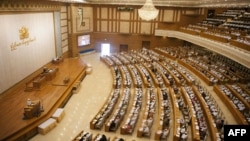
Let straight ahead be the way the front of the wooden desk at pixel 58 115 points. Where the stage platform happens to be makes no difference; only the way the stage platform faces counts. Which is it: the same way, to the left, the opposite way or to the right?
the same way

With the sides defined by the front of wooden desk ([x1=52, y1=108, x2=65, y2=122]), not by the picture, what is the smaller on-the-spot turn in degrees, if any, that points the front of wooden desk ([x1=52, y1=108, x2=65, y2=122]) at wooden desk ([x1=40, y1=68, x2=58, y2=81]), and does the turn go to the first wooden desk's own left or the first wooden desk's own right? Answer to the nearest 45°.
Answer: approximately 135° to the first wooden desk's own left

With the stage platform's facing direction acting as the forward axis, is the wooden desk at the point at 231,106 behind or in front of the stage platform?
in front

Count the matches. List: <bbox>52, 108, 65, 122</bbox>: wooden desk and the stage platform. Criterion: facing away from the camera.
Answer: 0

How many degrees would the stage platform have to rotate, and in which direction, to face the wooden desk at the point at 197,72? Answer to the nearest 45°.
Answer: approximately 45° to its left

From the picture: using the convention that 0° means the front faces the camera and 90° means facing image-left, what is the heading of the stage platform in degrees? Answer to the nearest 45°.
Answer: approximately 315°

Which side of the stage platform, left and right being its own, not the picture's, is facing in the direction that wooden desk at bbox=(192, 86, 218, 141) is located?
front

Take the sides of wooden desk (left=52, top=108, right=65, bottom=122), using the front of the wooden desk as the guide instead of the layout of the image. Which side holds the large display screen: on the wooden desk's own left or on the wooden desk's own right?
on the wooden desk's own left

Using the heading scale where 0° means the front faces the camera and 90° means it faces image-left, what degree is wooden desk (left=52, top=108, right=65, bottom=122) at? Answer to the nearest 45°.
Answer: approximately 315°

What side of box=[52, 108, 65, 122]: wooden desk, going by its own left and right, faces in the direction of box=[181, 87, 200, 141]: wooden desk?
front

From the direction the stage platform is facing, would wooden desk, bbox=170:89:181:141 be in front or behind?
in front

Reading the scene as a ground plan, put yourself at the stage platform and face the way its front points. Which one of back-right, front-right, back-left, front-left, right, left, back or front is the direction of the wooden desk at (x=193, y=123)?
front

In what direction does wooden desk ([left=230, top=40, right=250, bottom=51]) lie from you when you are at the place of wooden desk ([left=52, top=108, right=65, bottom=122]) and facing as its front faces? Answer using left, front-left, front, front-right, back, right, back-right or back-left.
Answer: front-left

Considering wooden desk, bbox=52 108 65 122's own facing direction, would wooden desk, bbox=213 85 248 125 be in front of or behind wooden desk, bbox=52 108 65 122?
in front
